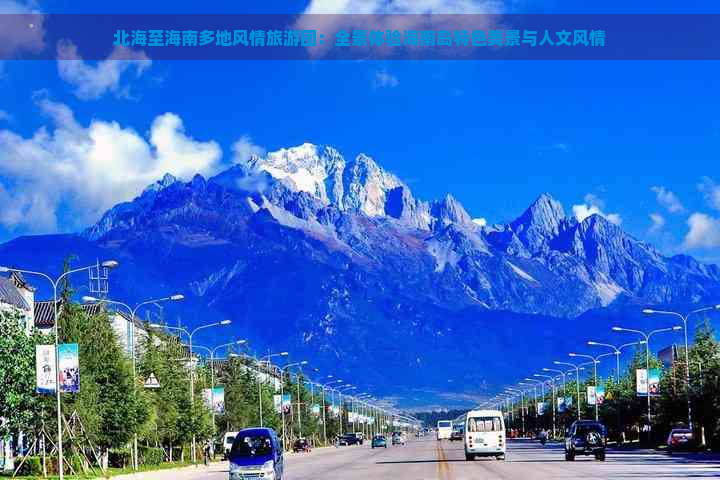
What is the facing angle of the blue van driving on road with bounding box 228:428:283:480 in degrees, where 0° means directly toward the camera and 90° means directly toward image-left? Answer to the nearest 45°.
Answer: approximately 0°
